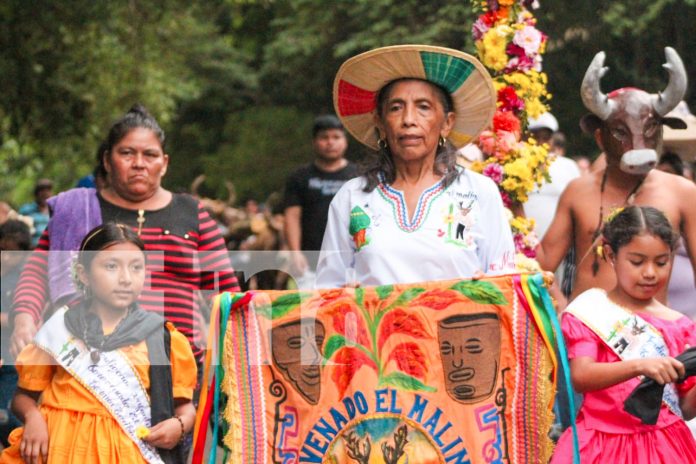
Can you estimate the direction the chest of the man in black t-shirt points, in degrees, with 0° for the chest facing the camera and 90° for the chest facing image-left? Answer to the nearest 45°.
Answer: approximately 0°

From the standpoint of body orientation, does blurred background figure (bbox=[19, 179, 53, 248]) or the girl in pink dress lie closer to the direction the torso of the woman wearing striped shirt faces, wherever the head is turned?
the girl in pink dress

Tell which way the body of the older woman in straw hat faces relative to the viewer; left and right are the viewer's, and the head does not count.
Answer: facing the viewer

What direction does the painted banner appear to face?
toward the camera

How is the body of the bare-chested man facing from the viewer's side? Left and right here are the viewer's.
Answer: facing the viewer

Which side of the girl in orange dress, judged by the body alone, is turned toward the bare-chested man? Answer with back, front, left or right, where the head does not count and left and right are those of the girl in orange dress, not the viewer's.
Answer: left

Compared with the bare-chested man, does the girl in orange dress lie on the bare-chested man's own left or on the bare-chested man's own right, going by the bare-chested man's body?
on the bare-chested man's own right

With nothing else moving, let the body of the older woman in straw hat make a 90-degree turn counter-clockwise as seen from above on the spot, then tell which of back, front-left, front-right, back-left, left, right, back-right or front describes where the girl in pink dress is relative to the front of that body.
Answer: front

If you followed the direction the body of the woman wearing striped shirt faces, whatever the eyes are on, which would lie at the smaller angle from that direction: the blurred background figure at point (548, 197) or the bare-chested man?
the bare-chested man

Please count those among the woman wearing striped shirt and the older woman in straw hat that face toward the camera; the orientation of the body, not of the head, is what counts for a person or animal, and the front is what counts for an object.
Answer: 2

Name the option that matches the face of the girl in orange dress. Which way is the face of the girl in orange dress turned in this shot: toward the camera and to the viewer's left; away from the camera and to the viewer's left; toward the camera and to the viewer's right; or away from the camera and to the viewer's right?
toward the camera and to the viewer's right

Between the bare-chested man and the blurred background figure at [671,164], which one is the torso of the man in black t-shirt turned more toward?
the bare-chested man
